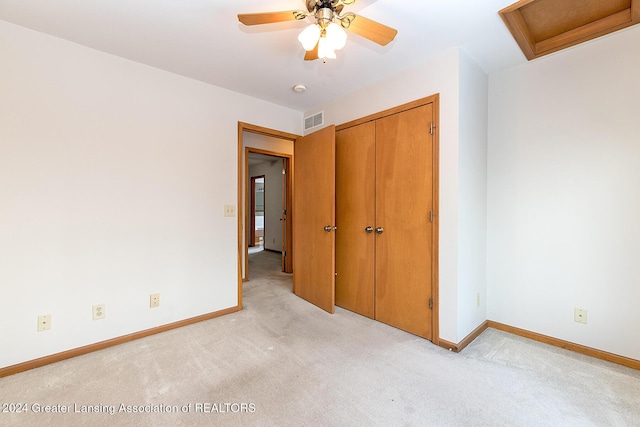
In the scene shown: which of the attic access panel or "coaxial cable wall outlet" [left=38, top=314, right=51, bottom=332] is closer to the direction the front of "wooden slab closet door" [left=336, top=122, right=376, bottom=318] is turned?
the coaxial cable wall outlet

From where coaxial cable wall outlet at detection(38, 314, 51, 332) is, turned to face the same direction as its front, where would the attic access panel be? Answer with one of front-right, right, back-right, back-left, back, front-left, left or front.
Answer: front-left

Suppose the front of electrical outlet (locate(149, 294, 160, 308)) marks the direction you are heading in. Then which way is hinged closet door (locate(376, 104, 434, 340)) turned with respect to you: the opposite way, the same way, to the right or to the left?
to the right

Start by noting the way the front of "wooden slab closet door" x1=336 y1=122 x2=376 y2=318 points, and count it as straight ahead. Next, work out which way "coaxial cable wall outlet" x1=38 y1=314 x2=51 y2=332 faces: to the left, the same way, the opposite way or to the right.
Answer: to the left

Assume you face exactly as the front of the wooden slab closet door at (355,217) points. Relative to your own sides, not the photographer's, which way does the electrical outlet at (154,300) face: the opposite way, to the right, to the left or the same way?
to the left

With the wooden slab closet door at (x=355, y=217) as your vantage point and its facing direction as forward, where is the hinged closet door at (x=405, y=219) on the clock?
the hinged closet door at (x=405, y=219) is roughly at 9 o'clock from the wooden slab closet door at (x=355, y=217).
